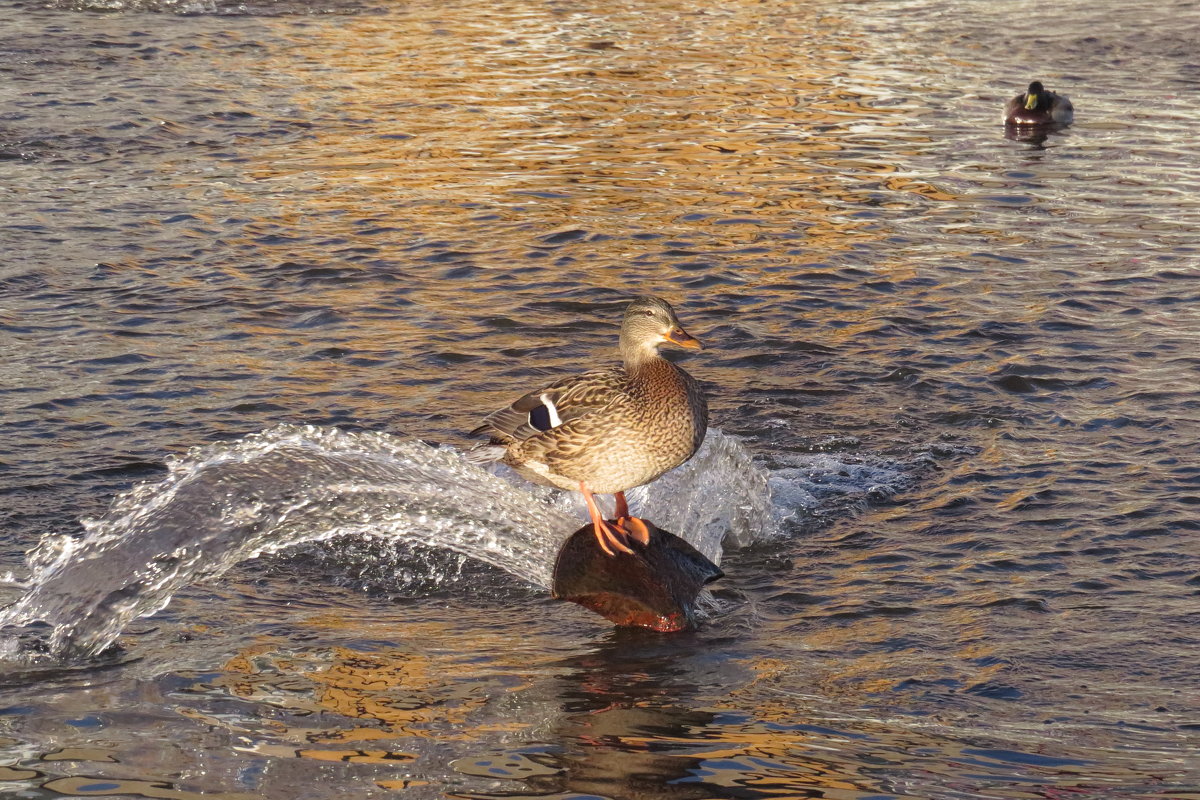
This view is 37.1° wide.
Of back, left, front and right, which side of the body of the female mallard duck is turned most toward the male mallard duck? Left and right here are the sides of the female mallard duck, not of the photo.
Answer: left

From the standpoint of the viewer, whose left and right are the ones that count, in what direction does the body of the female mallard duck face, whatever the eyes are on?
facing the viewer and to the right of the viewer
